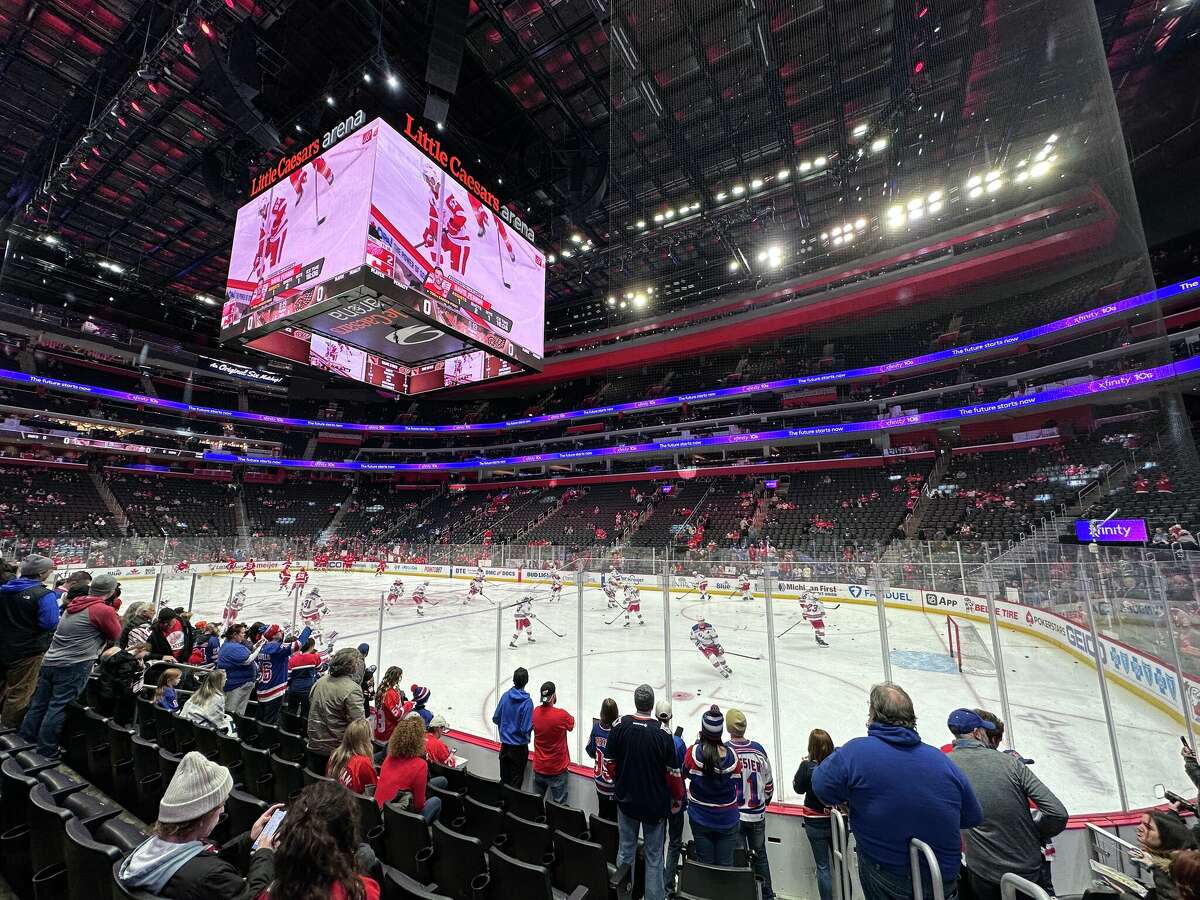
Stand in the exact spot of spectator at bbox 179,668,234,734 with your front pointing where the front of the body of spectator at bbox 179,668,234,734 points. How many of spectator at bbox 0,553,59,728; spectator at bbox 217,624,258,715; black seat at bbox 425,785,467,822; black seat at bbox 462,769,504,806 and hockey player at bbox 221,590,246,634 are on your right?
2

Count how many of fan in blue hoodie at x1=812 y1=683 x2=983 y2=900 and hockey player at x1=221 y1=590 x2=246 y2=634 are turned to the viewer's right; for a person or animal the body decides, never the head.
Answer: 1

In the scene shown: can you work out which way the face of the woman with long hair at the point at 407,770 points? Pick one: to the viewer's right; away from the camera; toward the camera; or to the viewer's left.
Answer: away from the camera

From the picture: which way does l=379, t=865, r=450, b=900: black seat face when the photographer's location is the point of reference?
facing away from the viewer and to the right of the viewer

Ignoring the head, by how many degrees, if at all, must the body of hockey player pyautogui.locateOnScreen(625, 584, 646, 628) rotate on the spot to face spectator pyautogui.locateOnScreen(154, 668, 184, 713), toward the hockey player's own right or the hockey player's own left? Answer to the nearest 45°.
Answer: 0° — they already face them

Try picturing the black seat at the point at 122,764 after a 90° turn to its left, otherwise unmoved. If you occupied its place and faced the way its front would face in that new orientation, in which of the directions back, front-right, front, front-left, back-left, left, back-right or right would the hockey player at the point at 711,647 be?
back-right

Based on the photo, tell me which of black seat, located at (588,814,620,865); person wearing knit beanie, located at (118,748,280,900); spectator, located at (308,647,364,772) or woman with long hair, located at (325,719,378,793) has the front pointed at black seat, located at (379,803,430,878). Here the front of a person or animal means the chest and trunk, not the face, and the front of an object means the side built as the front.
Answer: the person wearing knit beanie

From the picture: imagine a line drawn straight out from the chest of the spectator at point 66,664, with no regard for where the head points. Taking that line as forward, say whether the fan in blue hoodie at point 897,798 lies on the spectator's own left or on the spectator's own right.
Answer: on the spectator's own right

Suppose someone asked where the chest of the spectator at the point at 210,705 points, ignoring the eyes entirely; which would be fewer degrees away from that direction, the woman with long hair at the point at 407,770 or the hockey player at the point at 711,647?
the hockey player

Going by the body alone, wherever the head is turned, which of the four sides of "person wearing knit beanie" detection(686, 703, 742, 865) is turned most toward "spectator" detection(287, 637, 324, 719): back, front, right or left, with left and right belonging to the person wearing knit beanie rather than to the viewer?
left

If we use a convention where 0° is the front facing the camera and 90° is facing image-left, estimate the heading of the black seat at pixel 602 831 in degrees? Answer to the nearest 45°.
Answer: approximately 225°

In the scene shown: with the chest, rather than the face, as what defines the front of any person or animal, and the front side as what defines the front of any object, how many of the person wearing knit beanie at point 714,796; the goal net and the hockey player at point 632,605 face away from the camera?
1

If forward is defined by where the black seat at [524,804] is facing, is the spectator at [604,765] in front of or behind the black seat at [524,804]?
in front

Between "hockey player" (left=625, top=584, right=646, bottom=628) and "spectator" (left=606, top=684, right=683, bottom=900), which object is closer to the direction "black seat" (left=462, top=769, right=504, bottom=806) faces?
the hockey player

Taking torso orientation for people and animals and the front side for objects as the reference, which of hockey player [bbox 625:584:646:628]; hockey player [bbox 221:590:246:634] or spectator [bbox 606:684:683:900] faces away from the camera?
the spectator

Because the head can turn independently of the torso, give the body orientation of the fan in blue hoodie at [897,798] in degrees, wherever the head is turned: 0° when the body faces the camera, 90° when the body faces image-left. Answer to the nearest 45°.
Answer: approximately 180°

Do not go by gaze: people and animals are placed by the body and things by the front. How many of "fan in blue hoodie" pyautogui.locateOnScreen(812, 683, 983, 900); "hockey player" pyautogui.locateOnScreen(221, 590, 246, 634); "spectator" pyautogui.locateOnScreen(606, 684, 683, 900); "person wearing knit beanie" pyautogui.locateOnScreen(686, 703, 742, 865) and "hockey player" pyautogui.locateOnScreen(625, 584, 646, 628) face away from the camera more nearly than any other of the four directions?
3

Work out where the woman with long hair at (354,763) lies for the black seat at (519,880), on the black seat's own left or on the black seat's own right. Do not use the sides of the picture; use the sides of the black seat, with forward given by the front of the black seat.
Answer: on the black seat's own left

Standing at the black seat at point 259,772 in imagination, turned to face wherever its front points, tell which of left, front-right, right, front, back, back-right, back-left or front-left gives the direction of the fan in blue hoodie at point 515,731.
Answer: front-right
